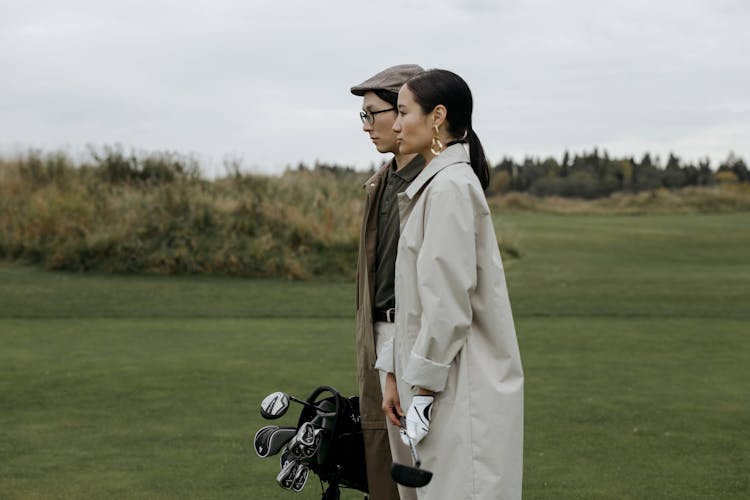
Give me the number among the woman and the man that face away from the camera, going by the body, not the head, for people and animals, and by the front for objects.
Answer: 0

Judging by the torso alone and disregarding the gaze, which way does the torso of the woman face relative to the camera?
to the viewer's left

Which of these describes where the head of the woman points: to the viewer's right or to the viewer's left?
to the viewer's left

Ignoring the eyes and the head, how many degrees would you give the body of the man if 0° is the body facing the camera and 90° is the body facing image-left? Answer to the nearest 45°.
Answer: approximately 45°

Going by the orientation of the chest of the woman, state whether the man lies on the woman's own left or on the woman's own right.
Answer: on the woman's own right

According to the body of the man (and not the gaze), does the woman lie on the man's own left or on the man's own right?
on the man's own left

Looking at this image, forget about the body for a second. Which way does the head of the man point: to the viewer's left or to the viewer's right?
to the viewer's left
